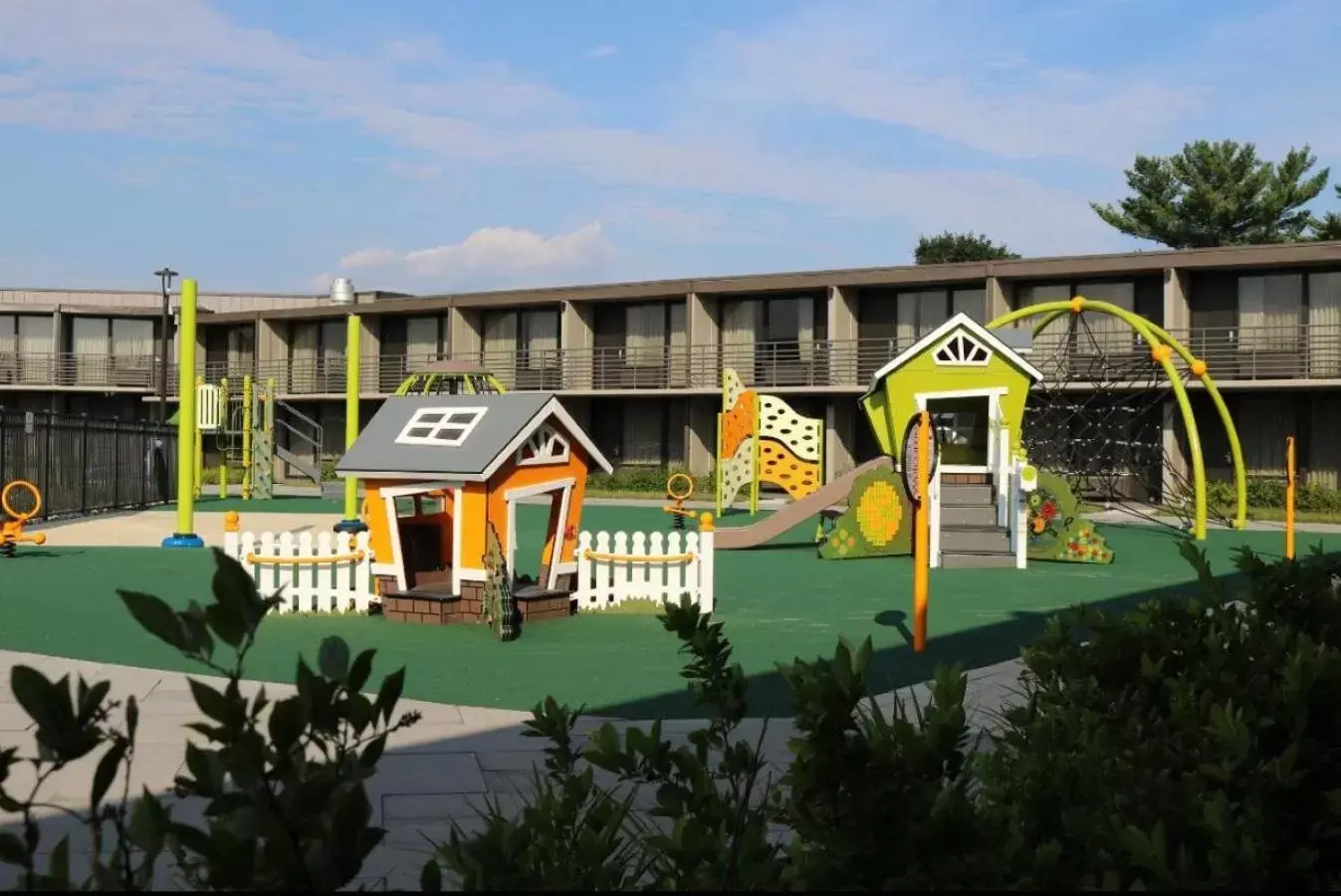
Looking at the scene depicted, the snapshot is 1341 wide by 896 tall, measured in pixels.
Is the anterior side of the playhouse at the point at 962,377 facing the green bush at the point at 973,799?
yes

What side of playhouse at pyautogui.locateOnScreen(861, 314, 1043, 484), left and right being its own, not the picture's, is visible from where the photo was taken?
front

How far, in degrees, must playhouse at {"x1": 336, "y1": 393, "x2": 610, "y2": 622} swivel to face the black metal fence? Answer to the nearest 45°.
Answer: approximately 180°

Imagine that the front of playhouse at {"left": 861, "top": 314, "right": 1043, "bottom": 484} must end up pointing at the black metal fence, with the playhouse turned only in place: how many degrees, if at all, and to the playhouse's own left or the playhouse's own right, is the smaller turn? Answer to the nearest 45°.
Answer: approximately 90° to the playhouse's own right

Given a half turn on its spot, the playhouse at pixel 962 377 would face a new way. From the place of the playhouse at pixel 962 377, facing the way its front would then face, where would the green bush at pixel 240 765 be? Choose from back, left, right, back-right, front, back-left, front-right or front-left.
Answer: back

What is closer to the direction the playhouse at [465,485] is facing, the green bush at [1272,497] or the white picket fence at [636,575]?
the white picket fence

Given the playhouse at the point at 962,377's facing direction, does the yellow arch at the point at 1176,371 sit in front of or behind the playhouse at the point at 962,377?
behind

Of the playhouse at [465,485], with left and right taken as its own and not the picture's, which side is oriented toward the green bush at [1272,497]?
left

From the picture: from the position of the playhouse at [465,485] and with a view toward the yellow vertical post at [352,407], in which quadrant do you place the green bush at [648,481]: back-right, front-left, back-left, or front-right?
front-right

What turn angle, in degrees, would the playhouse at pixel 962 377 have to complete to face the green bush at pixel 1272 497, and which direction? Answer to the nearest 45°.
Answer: approximately 135° to its left

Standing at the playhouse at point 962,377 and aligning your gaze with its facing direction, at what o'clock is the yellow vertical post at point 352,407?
The yellow vertical post is roughly at 3 o'clock from the playhouse.

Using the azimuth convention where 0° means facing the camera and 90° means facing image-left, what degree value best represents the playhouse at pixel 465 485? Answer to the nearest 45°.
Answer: approximately 315°

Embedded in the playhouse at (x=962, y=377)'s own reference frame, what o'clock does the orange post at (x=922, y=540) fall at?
The orange post is roughly at 12 o'clock from the playhouse.

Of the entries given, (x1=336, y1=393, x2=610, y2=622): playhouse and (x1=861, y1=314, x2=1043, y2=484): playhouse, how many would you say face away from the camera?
0

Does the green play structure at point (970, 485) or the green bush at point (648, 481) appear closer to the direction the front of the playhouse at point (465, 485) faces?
the green play structure

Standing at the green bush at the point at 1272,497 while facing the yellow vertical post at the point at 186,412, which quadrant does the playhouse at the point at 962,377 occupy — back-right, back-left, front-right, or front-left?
front-left
